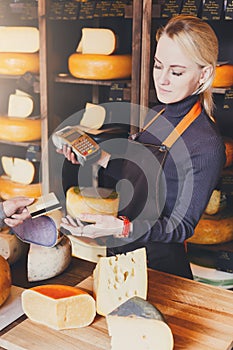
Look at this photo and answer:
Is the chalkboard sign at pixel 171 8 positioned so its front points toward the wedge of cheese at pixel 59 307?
yes

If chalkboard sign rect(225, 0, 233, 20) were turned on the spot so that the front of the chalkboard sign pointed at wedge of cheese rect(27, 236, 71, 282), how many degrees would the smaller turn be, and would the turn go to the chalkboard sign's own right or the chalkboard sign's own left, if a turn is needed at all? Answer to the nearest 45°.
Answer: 0° — it already faces it

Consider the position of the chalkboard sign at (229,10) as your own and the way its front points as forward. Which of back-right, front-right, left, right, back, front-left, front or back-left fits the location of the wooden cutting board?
front

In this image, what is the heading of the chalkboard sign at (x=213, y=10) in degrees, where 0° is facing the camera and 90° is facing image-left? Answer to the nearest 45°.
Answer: approximately 0°

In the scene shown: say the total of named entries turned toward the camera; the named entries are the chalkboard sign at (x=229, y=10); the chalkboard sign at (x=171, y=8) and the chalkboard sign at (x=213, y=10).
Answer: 3

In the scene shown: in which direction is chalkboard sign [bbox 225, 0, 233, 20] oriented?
toward the camera

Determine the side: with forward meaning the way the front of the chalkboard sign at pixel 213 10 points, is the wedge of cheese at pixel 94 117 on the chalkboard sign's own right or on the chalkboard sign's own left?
on the chalkboard sign's own right
